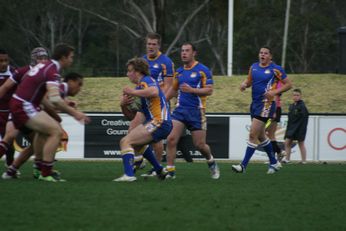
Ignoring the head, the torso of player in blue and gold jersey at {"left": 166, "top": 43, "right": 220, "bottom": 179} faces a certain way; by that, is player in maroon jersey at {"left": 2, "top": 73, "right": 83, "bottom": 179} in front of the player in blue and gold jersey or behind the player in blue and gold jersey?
in front

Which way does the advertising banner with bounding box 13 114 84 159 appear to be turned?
toward the camera

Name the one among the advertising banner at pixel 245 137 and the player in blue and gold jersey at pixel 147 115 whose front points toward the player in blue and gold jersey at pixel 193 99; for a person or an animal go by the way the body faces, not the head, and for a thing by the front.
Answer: the advertising banner

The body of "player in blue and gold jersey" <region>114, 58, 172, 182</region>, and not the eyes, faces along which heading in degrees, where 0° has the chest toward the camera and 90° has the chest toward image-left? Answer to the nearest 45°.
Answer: approximately 90°

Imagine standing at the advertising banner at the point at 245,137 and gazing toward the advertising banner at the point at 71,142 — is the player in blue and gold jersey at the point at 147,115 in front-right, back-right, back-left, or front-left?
front-left

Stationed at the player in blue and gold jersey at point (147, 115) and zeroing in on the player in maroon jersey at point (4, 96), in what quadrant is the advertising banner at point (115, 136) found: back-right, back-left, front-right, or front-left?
front-right

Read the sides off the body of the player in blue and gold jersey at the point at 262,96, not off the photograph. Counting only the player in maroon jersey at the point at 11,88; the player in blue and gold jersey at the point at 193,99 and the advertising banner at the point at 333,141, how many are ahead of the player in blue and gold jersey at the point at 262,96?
2

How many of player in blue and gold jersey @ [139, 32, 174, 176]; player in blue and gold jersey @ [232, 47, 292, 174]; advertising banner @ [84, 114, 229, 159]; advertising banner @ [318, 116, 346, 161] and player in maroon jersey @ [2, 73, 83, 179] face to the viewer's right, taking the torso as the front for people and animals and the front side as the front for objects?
1

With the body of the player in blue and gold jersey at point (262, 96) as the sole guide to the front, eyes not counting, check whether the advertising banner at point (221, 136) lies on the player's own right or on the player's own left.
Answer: on the player's own right

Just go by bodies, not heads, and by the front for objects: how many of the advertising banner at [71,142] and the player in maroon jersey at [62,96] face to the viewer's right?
1

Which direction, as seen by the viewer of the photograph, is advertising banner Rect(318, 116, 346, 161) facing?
facing the viewer

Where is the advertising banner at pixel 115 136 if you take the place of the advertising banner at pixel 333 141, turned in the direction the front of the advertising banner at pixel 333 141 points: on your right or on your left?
on your right

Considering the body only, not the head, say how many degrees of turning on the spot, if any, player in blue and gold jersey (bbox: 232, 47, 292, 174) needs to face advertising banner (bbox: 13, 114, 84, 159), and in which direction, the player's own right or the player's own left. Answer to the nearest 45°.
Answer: approximately 90° to the player's own right

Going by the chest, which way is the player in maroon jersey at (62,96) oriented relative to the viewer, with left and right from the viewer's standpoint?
facing to the right of the viewer

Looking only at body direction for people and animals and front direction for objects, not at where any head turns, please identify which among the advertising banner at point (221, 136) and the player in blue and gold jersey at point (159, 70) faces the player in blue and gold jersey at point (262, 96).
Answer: the advertising banner

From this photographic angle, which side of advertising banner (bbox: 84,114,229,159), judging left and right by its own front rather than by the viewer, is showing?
front

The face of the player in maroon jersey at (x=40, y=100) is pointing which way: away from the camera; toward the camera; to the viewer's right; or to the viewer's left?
to the viewer's right

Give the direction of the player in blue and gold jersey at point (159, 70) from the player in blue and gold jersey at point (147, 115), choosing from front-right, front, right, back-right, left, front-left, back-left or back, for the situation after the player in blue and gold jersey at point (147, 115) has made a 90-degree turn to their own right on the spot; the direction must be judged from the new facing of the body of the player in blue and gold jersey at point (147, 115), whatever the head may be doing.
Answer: front
